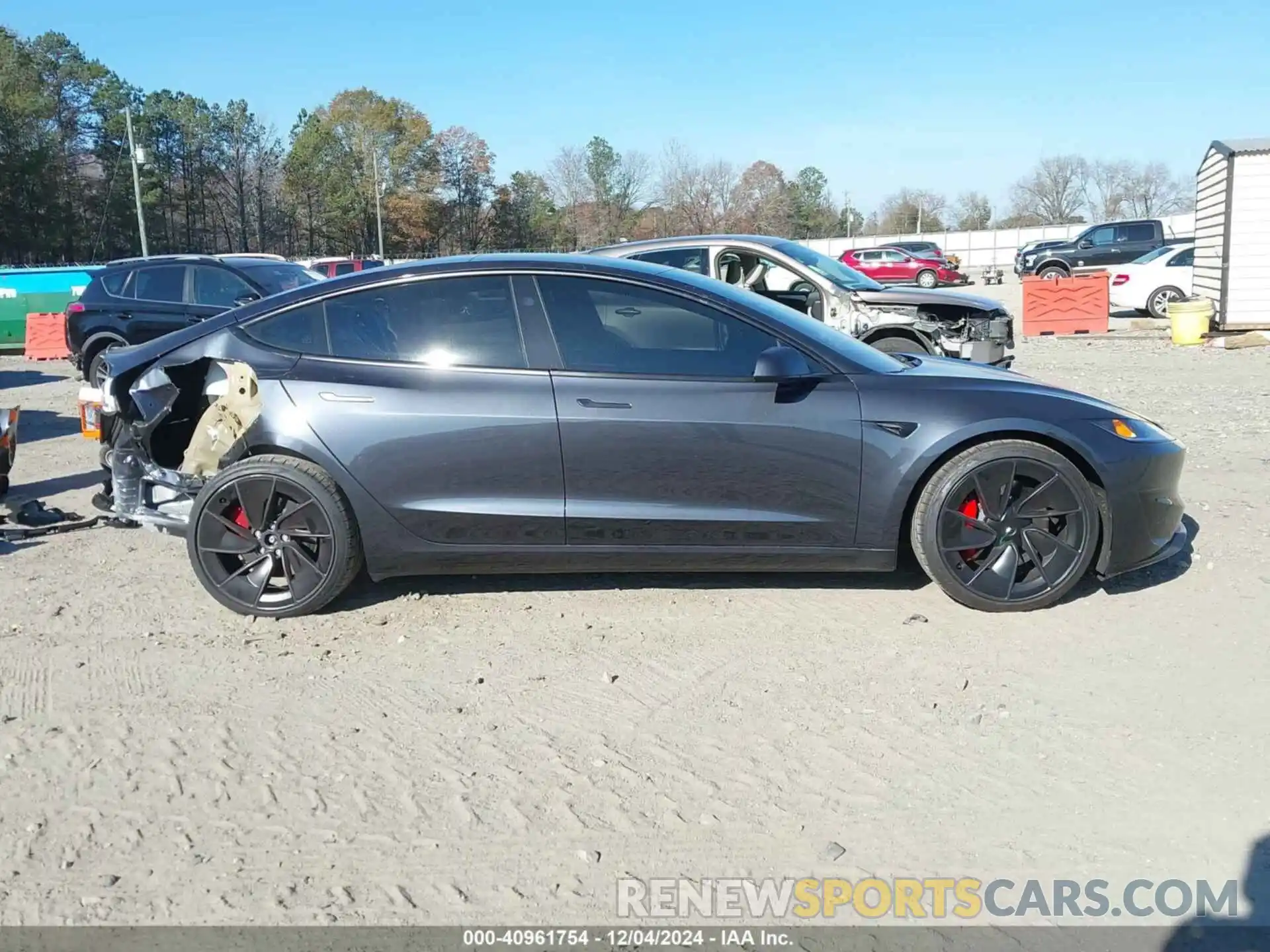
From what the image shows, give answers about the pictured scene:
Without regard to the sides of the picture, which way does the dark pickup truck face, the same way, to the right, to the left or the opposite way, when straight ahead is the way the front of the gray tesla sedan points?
the opposite way

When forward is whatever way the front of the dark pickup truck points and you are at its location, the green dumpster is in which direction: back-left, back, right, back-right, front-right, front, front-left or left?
front-left

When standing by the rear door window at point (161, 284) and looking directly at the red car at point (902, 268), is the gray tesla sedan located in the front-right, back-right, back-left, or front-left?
back-right

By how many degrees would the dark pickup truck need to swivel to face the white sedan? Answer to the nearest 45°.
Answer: approximately 90° to its left

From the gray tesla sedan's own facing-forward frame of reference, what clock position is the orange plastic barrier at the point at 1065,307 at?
The orange plastic barrier is roughly at 10 o'clock from the gray tesla sedan.

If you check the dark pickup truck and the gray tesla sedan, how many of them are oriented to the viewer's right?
1

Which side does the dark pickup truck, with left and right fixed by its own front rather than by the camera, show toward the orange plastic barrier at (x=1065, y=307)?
left

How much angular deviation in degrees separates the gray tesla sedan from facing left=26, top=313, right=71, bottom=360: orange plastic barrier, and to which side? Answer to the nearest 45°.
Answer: approximately 135° to its left

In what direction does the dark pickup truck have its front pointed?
to the viewer's left

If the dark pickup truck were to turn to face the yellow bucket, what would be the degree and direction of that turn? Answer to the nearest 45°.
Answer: approximately 90° to its left

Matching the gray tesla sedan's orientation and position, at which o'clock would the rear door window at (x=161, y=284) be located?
The rear door window is roughly at 8 o'clock from the gray tesla sedan.

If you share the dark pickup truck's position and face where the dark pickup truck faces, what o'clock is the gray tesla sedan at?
The gray tesla sedan is roughly at 9 o'clock from the dark pickup truck.

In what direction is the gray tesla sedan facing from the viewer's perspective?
to the viewer's right

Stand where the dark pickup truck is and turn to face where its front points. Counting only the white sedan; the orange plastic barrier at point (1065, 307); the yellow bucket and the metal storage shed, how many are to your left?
4
